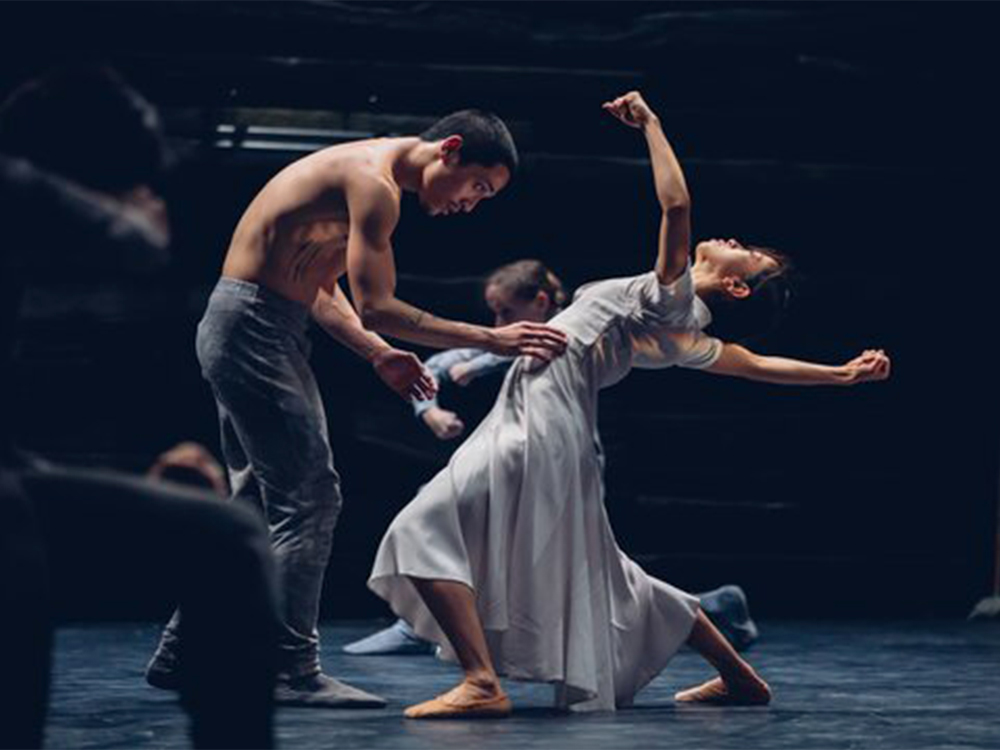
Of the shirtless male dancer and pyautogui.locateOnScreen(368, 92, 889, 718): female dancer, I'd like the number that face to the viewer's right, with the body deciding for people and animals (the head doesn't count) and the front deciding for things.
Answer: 1

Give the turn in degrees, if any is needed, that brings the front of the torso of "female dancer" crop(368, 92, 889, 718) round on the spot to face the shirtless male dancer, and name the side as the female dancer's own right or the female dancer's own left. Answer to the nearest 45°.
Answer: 0° — they already face them

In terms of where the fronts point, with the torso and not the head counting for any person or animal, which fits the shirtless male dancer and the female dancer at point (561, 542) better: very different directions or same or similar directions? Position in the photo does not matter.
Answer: very different directions

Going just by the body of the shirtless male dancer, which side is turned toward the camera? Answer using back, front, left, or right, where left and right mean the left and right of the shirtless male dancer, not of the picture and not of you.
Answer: right

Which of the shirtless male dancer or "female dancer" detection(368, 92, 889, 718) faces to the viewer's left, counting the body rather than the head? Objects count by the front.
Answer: the female dancer

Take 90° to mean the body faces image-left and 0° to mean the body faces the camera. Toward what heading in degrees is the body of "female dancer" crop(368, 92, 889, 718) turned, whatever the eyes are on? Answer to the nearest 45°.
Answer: approximately 90°

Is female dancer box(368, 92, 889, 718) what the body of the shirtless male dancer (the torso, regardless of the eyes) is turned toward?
yes
